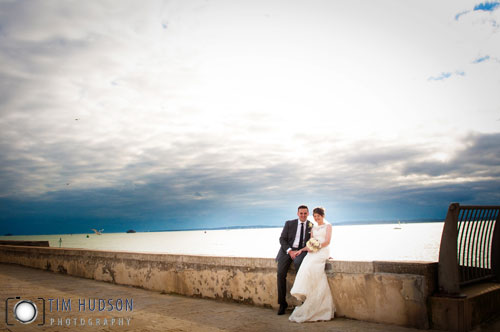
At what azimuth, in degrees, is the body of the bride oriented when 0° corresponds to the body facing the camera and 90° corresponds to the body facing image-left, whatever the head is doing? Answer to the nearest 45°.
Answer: approximately 45°

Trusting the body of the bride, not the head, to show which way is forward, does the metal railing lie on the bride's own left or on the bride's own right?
on the bride's own left

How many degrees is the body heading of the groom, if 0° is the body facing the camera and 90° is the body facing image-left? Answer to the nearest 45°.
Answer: approximately 0°
